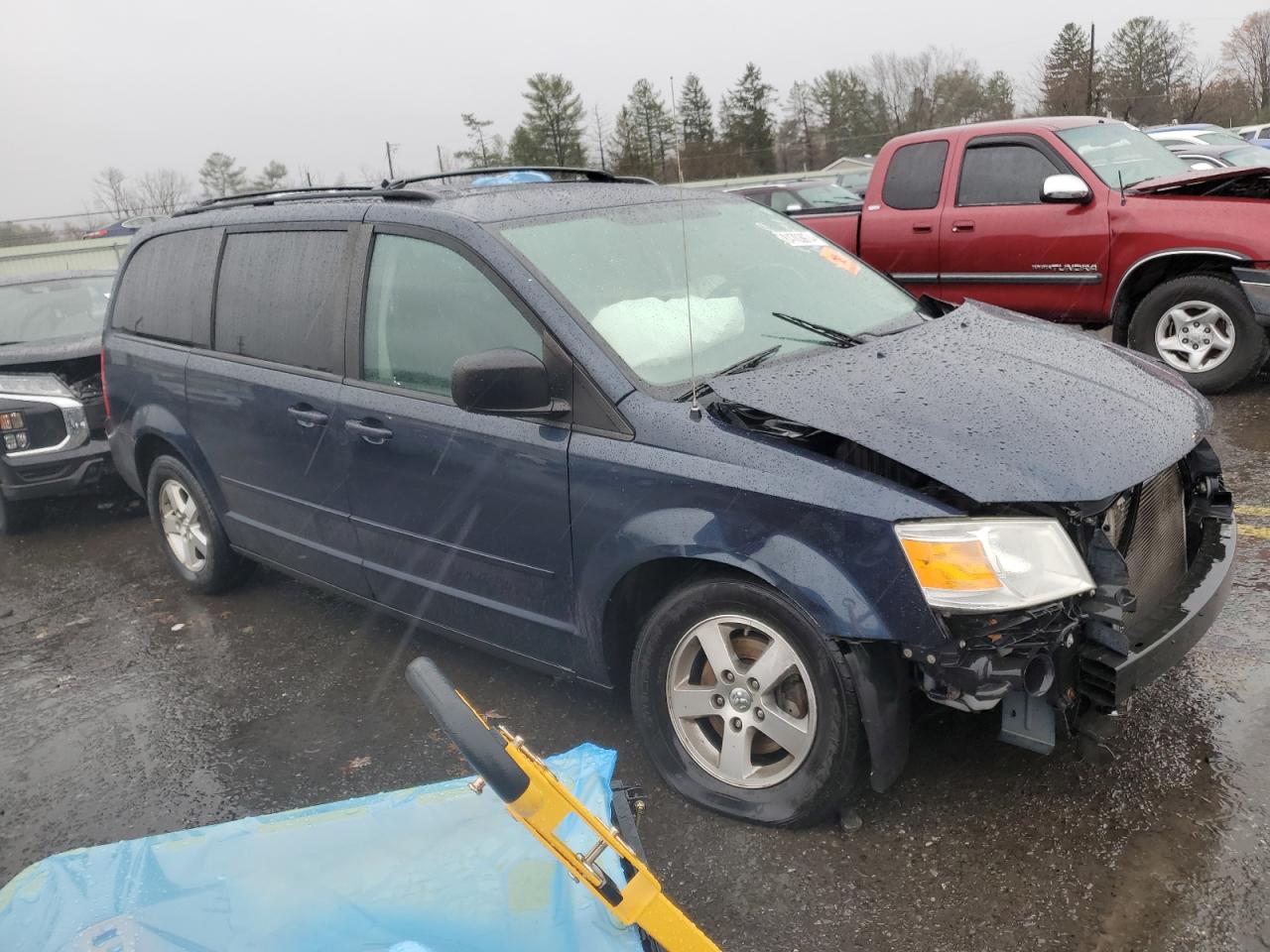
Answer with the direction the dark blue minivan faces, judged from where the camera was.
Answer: facing the viewer and to the right of the viewer

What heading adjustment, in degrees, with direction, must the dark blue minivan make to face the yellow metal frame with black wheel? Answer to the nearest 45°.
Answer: approximately 45° to its right

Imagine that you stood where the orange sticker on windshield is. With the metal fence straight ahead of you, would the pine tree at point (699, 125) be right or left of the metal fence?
right

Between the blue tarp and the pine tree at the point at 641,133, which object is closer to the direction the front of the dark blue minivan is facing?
the blue tarp

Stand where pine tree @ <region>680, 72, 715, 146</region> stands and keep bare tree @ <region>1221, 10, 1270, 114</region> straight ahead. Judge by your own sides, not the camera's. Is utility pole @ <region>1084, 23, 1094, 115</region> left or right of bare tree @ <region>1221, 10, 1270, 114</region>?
right

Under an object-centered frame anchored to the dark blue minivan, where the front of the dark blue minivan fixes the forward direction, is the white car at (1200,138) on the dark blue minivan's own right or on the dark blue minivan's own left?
on the dark blue minivan's own left
